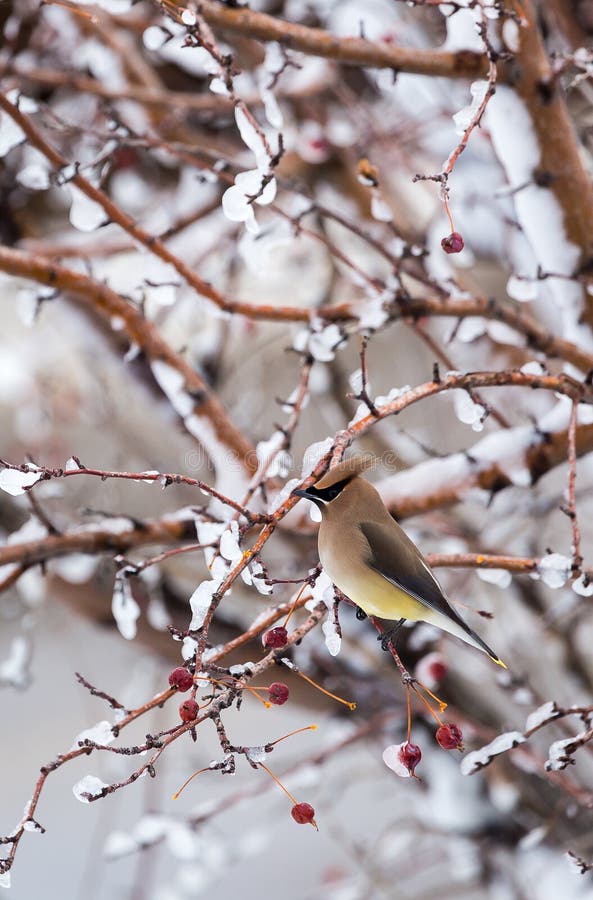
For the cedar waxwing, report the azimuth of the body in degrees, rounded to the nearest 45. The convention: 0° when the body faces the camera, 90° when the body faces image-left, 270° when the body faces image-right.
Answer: approximately 90°
